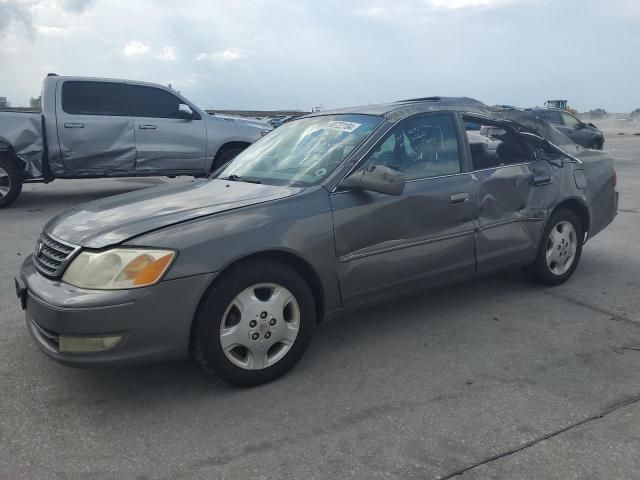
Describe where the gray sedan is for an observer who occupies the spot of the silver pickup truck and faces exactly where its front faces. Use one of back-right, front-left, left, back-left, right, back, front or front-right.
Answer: right

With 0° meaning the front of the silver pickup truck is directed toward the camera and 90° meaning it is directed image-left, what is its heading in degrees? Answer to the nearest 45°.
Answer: approximately 270°

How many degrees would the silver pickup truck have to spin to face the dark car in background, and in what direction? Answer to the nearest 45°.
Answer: approximately 45° to its left

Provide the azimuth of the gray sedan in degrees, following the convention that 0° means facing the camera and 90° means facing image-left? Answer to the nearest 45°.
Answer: approximately 45°

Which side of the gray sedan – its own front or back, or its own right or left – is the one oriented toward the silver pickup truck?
right

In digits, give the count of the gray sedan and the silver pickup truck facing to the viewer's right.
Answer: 1

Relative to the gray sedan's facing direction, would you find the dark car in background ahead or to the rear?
to the rear
